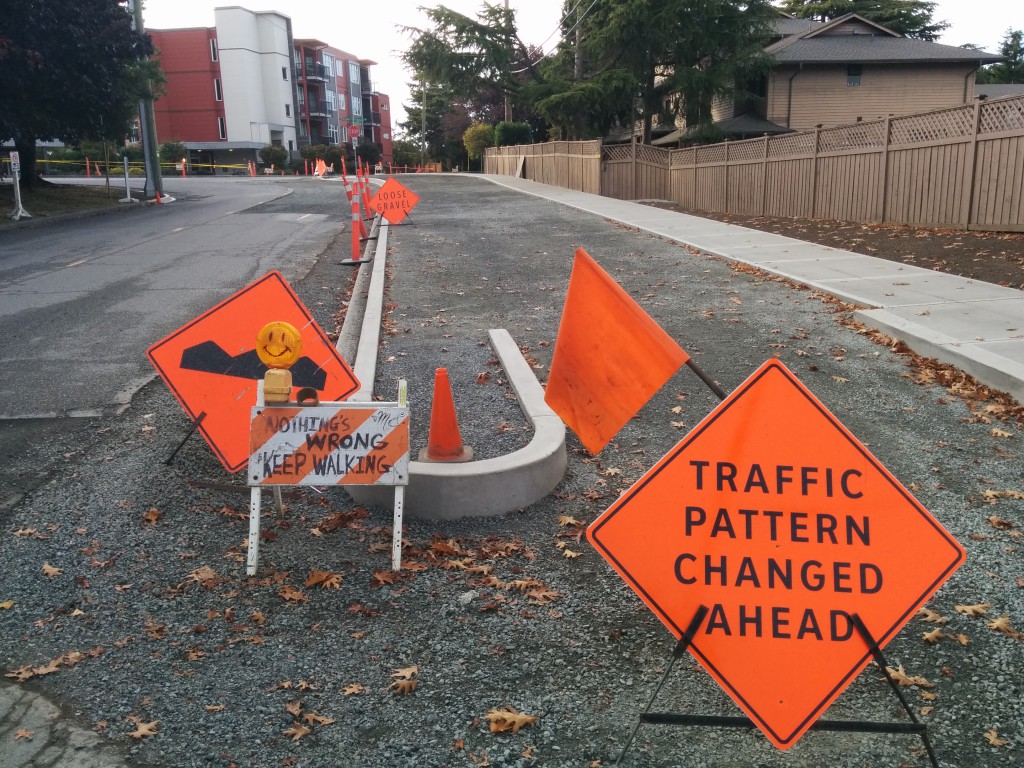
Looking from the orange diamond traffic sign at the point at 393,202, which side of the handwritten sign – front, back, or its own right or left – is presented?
back

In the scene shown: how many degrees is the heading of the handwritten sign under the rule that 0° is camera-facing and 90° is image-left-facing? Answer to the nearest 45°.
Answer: approximately 0°

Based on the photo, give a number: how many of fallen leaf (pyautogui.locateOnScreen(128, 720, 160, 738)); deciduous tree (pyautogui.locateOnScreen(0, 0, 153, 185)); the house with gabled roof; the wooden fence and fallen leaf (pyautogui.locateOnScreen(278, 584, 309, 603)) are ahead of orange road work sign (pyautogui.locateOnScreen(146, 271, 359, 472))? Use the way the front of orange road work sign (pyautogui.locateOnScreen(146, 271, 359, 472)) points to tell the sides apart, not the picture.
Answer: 2

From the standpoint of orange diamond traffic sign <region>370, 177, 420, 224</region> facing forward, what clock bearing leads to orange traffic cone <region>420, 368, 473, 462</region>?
The orange traffic cone is roughly at 12 o'clock from the orange diamond traffic sign.

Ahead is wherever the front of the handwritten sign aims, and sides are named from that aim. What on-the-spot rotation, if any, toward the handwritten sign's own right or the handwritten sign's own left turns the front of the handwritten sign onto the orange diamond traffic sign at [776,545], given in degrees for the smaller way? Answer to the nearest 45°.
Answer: approximately 45° to the handwritten sign's own left
